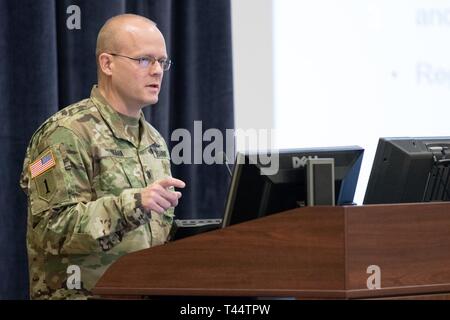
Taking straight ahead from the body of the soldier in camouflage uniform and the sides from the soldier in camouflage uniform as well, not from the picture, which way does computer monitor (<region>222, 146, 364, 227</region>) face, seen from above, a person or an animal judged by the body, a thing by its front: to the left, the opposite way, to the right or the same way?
the opposite way

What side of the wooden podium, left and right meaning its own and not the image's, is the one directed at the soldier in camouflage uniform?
back

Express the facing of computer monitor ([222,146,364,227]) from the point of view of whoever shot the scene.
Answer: facing away from the viewer and to the left of the viewer

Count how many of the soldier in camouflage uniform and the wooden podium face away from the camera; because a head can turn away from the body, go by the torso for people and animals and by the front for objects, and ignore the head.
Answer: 0

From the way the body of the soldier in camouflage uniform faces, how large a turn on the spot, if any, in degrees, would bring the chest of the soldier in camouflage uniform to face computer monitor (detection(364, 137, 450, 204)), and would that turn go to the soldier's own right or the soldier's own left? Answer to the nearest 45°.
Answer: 0° — they already face it

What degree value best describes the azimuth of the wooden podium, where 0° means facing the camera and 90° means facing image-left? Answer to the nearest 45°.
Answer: approximately 315°

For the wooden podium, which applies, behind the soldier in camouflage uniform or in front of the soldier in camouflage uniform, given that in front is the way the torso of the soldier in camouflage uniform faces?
in front

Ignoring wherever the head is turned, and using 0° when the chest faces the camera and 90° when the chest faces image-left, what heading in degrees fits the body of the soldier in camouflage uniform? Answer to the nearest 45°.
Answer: approximately 315°

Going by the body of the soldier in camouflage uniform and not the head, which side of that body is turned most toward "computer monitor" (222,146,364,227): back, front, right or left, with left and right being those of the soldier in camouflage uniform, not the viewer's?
front

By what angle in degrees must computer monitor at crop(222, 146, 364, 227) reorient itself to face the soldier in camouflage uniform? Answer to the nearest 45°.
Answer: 0° — it already faces them
